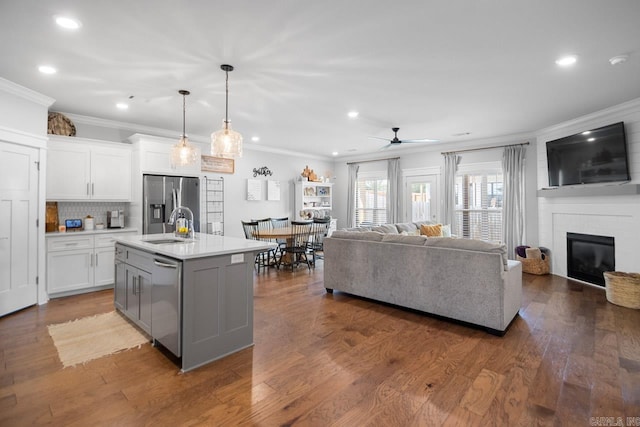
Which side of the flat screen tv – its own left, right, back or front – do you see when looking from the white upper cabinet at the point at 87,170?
front

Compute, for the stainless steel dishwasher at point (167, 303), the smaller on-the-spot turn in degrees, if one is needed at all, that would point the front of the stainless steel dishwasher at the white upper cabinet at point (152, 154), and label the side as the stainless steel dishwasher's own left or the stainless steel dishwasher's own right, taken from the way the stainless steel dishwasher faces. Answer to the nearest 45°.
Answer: approximately 135° to the stainless steel dishwasher's own right

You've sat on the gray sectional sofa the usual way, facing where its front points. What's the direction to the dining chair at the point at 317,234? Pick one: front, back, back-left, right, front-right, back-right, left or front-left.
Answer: left

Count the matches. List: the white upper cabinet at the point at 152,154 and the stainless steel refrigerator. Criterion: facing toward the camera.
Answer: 2

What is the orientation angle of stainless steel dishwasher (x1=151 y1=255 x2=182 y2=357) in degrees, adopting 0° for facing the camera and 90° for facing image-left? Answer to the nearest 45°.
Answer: approximately 45°

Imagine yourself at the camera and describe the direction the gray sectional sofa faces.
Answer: facing away from the viewer and to the right of the viewer

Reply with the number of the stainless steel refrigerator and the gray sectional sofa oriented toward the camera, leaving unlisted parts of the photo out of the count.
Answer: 1

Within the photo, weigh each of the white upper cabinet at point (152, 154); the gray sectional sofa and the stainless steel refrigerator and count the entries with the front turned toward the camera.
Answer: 2

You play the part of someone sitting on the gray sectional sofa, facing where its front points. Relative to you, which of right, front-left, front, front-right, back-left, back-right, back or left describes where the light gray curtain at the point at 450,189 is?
front-left

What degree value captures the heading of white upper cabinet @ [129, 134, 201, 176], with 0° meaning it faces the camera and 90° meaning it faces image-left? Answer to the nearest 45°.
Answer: approximately 0°
